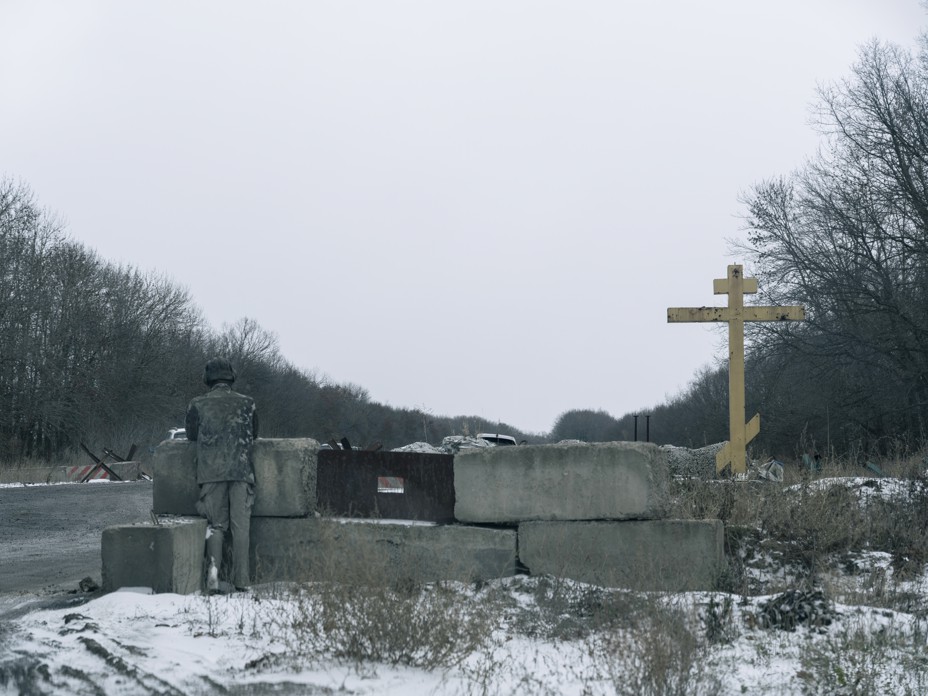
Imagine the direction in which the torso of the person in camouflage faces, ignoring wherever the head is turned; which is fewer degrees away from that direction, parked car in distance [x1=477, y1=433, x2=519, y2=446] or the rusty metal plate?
the parked car in distance

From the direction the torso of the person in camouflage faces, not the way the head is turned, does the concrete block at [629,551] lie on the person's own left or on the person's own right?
on the person's own right

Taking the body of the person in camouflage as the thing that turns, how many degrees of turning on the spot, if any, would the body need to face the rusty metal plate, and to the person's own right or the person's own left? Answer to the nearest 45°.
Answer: approximately 90° to the person's own right

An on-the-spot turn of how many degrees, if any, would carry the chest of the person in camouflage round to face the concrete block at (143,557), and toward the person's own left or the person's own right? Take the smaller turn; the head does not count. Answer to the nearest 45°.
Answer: approximately 135° to the person's own left

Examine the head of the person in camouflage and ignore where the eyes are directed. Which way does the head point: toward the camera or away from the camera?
away from the camera

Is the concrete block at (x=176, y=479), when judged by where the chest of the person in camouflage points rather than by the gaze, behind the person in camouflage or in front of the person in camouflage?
in front

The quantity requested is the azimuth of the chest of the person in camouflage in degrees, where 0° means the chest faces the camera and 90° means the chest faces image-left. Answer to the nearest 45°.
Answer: approximately 180°

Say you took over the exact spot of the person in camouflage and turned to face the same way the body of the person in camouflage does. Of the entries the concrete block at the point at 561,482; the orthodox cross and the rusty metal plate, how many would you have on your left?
0

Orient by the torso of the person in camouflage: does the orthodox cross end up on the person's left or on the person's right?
on the person's right

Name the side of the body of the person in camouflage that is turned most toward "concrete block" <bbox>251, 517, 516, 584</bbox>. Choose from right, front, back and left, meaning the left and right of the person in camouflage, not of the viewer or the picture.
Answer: right

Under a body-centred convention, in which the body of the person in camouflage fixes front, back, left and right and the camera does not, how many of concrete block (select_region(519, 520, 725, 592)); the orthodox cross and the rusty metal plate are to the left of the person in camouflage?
0
